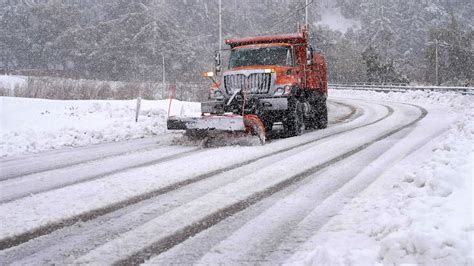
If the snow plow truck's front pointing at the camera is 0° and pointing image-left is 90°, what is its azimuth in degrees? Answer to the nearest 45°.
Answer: approximately 45°
